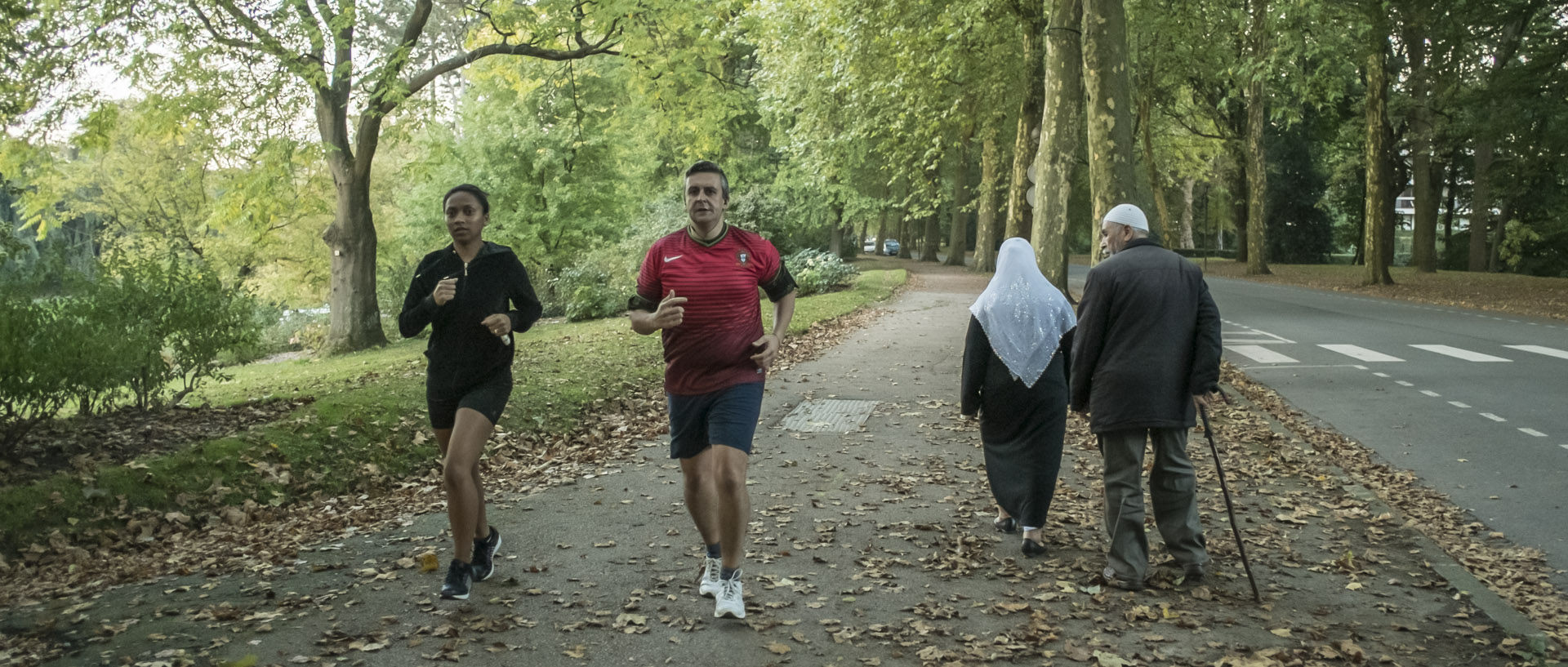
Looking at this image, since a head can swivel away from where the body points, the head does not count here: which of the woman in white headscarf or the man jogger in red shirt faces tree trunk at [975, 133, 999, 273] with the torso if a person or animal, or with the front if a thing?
the woman in white headscarf

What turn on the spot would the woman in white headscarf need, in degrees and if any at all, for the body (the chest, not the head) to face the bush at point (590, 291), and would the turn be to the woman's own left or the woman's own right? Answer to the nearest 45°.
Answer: approximately 45° to the woman's own left

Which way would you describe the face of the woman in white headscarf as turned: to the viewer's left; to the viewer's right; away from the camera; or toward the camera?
away from the camera

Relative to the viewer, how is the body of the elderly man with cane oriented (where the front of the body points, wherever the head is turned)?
away from the camera

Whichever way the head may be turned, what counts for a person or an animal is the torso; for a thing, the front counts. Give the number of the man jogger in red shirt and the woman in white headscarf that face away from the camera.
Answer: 1

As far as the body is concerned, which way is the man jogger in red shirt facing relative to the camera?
toward the camera

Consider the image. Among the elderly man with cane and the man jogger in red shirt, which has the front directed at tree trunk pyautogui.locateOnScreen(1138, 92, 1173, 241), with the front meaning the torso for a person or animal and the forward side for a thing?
the elderly man with cane

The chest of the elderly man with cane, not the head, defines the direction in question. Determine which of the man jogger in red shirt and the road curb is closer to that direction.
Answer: the road curb

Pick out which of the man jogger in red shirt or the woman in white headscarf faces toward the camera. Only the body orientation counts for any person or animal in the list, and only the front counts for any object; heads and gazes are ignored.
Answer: the man jogger in red shirt

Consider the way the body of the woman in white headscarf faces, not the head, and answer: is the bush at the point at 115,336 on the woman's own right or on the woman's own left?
on the woman's own left

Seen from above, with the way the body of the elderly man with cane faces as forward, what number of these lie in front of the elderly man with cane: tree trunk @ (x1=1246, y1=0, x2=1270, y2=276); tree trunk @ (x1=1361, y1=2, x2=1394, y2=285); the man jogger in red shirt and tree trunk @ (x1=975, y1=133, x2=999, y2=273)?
3

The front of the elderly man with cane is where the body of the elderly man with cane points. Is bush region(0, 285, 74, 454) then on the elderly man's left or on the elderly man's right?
on the elderly man's left

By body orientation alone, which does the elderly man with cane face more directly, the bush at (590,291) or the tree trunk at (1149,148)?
the tree trunk

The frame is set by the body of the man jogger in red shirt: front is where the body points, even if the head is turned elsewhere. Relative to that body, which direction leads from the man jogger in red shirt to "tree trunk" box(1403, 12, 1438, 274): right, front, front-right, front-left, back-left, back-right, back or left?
back-left

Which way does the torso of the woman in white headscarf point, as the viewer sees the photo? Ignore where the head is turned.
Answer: away from the camera
